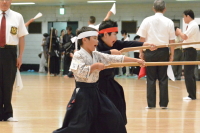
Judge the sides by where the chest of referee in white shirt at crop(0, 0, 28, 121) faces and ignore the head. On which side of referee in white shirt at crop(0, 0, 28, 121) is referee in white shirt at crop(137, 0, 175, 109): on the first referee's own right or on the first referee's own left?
on the first referee's own left

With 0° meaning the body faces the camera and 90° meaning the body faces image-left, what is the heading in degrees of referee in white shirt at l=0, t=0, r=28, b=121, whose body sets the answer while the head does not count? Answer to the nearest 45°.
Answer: approximately 0°

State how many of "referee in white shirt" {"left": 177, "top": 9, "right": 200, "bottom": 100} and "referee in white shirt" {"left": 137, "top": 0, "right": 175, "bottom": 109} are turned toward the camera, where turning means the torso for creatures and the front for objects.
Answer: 0

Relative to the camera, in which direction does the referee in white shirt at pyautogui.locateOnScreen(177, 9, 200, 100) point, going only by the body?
to the viewer's left

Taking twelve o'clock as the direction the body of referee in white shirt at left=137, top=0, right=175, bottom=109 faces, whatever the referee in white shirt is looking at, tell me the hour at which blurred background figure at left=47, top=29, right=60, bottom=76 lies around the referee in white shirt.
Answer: The blurred background figure is roughly at 11 o'clock from the referee in white shirt.

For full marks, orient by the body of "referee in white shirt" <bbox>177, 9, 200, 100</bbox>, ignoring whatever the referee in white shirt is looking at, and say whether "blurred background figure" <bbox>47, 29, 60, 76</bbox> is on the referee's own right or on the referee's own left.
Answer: on the referee's own right

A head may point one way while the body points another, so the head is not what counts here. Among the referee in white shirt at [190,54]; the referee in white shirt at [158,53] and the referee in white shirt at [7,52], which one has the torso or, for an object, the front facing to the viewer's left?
the referee in white shirt at [190,54]

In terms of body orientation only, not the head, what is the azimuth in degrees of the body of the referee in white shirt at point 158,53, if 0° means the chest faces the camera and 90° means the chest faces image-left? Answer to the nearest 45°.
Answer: approximately 180°

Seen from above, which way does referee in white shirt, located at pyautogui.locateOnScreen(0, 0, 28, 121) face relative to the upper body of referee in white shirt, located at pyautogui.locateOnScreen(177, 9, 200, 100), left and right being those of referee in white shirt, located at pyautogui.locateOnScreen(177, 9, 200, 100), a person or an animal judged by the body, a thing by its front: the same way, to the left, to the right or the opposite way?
to the left

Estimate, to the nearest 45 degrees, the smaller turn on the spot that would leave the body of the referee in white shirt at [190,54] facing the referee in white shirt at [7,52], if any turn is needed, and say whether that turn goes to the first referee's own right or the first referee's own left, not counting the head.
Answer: approximately 45° to the first referee's own left

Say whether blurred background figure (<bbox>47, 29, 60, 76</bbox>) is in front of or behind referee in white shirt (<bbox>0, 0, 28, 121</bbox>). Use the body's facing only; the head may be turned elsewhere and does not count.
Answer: behind
